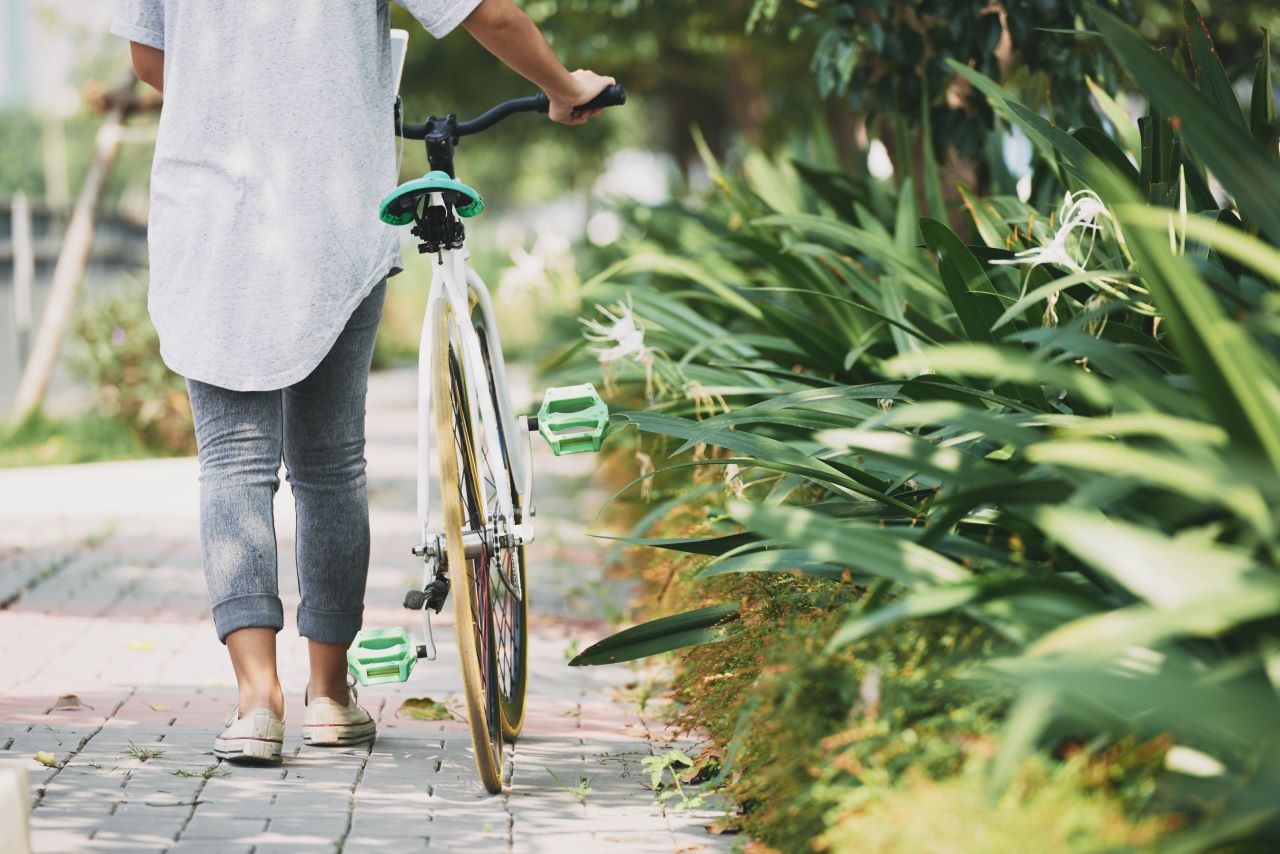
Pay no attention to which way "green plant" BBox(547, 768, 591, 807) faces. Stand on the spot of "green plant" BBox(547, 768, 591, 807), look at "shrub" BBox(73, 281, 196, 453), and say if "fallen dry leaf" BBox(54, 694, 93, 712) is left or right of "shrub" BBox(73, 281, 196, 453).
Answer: left

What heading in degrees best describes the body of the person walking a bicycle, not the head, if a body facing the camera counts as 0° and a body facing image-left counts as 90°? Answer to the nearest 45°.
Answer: approximately 180°

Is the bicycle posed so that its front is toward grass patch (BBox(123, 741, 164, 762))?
no

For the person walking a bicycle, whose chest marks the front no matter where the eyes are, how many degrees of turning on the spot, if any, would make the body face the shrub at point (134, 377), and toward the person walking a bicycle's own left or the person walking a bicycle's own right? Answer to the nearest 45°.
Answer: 0° — they already face it

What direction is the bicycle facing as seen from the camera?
away from the camera

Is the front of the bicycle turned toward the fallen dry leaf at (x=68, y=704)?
no
